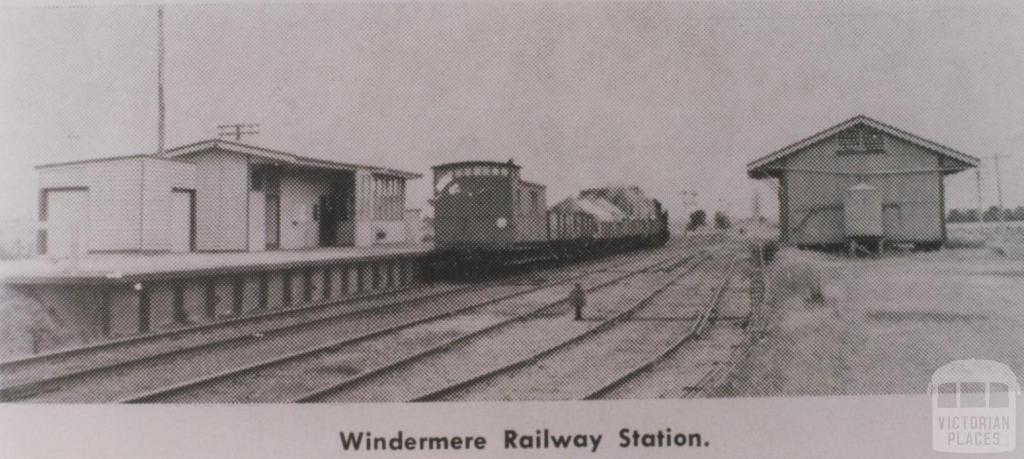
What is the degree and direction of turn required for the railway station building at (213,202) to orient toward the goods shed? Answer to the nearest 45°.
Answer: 0° — it already faces it

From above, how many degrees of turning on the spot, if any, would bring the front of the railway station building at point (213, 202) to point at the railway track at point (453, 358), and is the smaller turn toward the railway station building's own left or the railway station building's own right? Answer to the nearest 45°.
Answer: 0° — it already faces it

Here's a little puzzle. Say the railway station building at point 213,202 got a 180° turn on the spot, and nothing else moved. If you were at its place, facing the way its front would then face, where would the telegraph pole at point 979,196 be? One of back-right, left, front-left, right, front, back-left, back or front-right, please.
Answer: back

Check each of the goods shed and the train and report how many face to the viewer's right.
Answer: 0

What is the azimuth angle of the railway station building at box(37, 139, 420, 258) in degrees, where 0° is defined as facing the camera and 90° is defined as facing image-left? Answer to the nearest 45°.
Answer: approximately 315°

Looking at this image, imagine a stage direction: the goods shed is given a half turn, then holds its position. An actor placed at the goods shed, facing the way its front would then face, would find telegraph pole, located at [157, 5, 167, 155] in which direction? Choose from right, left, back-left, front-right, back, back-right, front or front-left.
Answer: back-left
